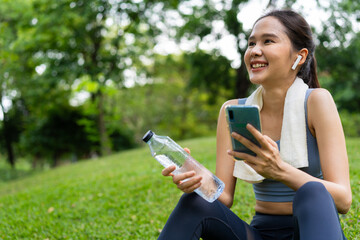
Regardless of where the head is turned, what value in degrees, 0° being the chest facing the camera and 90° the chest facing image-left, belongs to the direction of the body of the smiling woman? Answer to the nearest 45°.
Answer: approximately 45°

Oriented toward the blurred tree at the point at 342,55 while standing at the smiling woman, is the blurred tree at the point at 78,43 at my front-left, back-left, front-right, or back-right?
front-left

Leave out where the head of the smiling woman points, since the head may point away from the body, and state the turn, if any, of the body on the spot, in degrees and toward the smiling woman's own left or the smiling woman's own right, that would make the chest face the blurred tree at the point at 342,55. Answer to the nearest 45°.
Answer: approximately 135° to the smiling woman's own right

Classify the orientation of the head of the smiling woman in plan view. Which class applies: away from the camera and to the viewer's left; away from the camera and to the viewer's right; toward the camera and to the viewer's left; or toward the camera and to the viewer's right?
toward the camera and to the viewer's left

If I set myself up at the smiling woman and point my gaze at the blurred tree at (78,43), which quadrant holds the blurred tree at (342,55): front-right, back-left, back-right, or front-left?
front-right

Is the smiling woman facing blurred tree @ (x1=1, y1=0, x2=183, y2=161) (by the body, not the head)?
no

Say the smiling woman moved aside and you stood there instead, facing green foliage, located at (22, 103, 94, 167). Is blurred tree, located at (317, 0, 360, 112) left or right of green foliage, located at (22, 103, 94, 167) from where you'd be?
right
